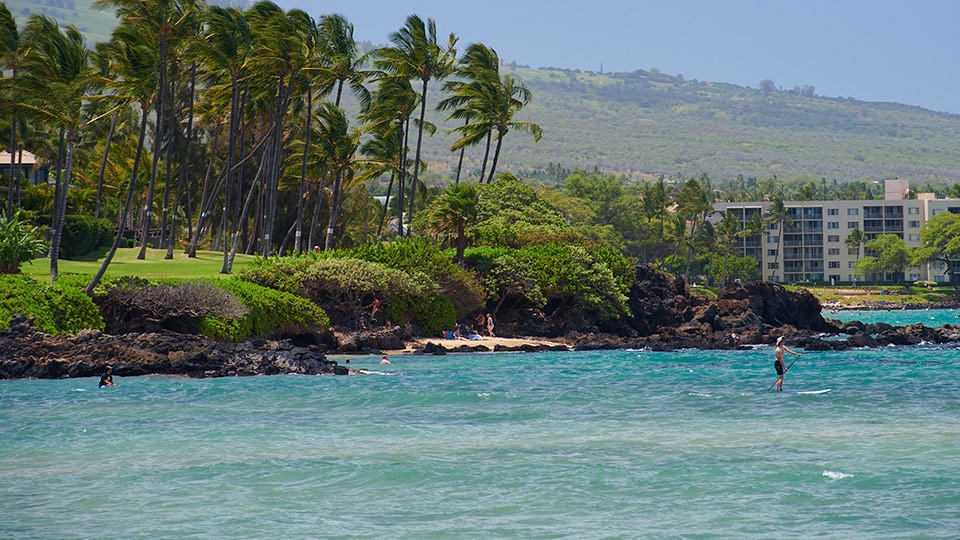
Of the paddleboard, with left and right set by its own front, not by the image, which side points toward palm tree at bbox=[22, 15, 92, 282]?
back

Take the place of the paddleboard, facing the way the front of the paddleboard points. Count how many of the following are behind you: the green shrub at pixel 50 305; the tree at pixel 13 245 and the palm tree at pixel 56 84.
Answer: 3

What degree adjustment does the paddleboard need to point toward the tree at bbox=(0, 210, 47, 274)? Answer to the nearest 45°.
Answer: approximately 180°

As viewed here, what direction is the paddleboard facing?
to the viewer's right

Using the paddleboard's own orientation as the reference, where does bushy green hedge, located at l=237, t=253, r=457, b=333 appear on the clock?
The bushy green hedge is roughly at 7 o'clock from the paddleboard.

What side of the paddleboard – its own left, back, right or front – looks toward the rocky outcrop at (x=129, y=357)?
back

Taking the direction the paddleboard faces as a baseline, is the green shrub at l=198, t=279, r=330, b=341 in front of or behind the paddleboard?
behind
